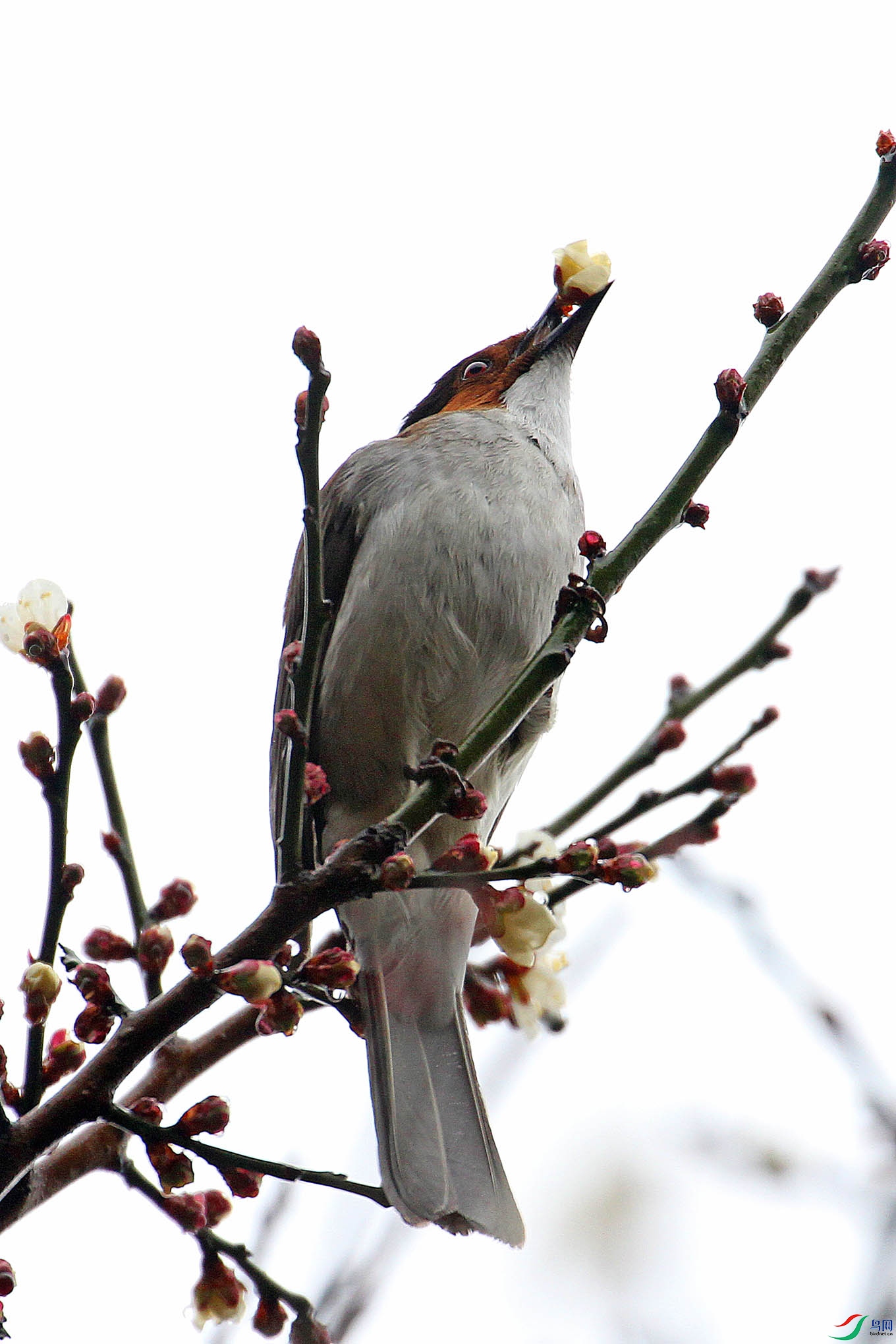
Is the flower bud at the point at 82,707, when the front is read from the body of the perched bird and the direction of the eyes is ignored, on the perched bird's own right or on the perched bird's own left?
on the perched bird's own right

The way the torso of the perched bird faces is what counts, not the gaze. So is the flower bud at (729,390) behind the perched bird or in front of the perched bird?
in front

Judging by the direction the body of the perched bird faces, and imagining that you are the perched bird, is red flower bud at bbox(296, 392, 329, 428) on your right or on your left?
on your right

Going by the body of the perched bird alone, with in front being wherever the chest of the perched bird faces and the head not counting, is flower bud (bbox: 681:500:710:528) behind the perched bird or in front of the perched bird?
in front

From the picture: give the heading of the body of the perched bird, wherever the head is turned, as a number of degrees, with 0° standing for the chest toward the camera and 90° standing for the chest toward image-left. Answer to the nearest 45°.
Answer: approximately 315°
